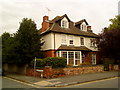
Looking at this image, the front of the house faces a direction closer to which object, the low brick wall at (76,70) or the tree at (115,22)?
the low brick wall

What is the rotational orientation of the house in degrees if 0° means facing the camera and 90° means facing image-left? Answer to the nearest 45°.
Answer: approximately 315°

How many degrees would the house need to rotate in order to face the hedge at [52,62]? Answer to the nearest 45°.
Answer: approximately 45° to its right

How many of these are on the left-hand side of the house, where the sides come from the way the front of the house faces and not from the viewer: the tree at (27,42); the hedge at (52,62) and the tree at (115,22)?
1

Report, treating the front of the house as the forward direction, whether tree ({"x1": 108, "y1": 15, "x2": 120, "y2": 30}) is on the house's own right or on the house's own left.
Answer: on the house's own left

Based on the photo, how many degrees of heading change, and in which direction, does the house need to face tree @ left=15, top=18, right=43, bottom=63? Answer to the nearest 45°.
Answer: approximately 90° to its right
